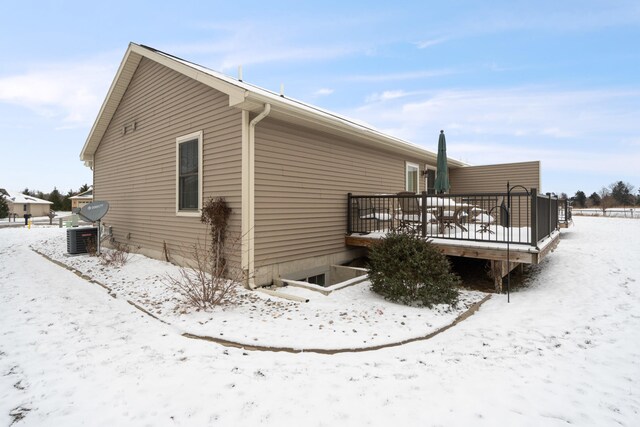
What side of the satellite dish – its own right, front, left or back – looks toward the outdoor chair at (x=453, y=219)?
left

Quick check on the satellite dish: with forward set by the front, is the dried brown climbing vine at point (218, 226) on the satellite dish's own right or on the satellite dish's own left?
on the satellite dish's own left

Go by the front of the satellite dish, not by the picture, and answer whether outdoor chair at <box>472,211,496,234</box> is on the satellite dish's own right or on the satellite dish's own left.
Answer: on the satellite dish's own left

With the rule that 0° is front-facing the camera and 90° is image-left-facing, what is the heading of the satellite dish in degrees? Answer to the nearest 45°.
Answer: approximately 45°

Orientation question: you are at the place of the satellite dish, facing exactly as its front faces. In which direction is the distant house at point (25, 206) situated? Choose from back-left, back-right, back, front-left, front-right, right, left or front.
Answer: back-right

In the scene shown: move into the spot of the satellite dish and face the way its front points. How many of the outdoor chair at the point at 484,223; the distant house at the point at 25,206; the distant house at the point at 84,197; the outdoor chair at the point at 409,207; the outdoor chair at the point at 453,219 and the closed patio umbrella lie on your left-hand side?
4

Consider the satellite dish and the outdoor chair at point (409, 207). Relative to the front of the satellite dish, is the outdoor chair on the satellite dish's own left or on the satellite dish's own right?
on the satellite dish's own left

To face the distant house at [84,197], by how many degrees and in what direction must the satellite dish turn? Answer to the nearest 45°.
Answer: approximately 135° to its right
